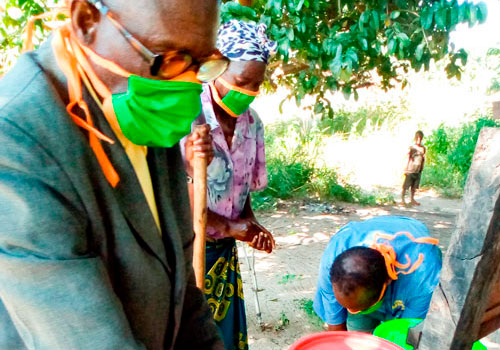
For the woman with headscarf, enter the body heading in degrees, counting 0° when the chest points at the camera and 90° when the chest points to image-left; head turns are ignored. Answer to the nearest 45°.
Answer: approximately 315°

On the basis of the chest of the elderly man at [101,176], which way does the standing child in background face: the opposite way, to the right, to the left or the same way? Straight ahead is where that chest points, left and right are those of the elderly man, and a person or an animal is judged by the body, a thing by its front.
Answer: to the right

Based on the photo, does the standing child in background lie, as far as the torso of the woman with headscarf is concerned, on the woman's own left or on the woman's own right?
on the woman's own left

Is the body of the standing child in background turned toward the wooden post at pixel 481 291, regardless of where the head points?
yes

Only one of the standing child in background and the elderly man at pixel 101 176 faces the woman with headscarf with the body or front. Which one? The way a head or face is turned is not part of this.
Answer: the standing child in background

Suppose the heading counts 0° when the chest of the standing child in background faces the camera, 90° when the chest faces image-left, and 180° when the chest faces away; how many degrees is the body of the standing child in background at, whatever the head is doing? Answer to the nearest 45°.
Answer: approximately 0°

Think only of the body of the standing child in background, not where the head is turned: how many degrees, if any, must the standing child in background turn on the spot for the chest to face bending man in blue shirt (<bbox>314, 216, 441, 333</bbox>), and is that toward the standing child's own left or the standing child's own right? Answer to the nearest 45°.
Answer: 0° — they already face them

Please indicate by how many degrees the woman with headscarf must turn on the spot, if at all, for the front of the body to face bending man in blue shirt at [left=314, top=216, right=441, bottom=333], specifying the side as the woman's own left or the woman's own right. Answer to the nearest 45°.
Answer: approximately 45° to the woman's own left
